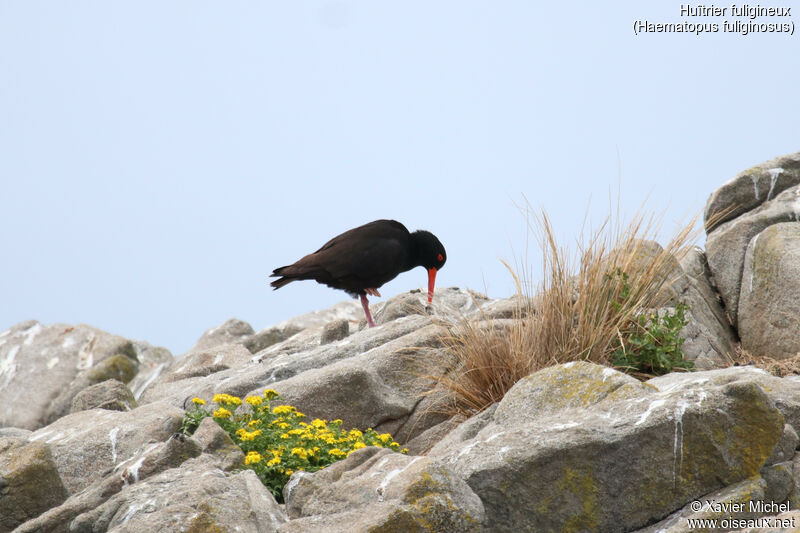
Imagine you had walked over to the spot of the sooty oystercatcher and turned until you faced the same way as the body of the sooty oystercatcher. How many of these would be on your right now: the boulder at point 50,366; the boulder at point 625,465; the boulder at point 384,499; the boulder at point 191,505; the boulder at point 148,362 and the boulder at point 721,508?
4

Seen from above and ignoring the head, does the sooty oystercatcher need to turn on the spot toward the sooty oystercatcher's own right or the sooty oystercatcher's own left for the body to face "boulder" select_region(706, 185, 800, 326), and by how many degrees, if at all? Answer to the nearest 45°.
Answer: approximately 45° to the sooty oystercatcher's own right

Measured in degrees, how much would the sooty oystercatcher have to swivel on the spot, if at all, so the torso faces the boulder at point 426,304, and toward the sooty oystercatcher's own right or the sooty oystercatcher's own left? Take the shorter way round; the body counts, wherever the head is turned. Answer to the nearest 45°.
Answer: approximately 45° to the sooty oystercatcher's own right

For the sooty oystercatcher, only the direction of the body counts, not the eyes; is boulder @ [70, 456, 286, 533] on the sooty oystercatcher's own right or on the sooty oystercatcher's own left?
on the sooty oystercatcher's own right

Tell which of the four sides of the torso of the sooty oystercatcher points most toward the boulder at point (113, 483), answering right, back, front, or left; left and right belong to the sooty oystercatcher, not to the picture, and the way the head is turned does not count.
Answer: right

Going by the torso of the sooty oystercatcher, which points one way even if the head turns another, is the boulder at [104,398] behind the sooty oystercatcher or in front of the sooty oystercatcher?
behind

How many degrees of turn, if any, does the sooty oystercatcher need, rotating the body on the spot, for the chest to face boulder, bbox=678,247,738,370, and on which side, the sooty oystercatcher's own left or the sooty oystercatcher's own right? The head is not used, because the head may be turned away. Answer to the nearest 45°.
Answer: approximately 45° to the sooty oystercatcher's own right

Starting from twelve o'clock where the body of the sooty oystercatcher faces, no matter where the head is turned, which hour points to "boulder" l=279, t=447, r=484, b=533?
The boulder is roughly at 3 o'clock from the sooty oystercatcher.

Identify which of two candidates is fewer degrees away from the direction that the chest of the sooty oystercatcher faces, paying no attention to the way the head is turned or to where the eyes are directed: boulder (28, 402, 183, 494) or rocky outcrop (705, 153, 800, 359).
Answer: the rocky outcrop

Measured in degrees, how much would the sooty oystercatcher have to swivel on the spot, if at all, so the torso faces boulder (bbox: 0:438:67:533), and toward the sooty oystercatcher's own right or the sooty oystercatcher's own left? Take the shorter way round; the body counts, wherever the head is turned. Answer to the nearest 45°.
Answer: approximately 135° to the sooty oystercatcher's own right

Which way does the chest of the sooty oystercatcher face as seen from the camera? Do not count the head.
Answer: to the viewer's right

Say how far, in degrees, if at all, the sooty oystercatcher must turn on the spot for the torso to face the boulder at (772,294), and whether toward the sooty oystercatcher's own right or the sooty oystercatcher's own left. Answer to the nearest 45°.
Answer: approximately 45° to the sooty oystercatcher's own right
